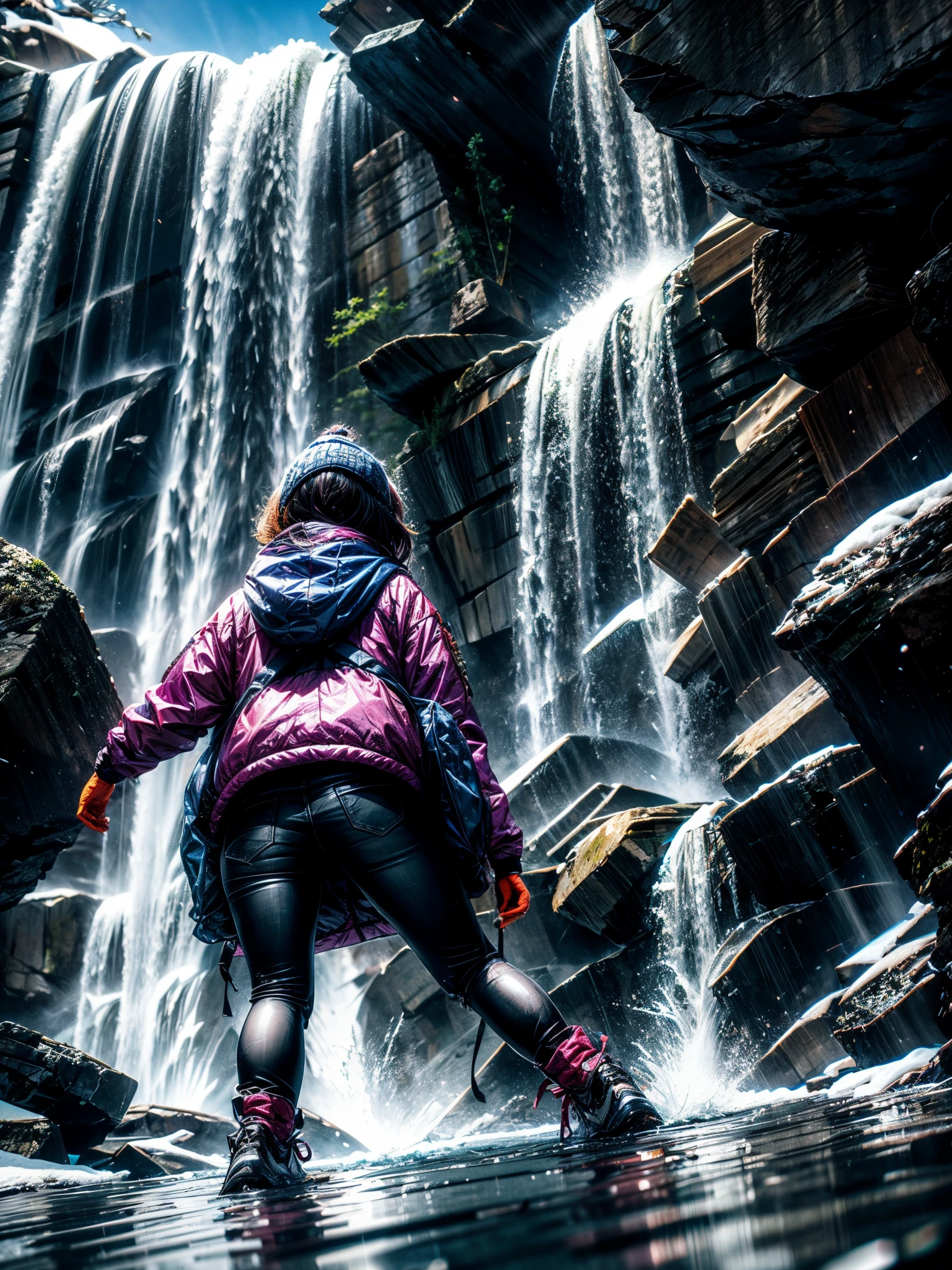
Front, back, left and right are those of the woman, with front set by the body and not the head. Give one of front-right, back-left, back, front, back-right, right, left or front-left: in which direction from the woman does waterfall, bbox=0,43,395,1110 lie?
front

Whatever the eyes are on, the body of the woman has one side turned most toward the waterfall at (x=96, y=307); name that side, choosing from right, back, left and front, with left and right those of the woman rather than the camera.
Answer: front

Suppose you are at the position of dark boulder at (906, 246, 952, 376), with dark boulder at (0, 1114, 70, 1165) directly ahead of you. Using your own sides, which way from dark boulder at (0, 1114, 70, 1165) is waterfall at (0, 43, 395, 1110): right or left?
right

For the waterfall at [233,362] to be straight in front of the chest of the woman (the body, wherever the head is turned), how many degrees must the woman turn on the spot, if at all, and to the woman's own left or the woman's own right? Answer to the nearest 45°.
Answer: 0° — they already face it

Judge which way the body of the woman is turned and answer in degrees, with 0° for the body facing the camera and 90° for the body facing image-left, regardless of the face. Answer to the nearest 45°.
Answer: approximately 180°

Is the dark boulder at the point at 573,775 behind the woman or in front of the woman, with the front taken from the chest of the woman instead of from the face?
in front

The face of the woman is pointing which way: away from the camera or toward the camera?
away from the camera

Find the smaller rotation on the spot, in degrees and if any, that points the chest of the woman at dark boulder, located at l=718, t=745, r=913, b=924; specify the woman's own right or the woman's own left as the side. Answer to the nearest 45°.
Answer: approximately 45° to the woman's own right

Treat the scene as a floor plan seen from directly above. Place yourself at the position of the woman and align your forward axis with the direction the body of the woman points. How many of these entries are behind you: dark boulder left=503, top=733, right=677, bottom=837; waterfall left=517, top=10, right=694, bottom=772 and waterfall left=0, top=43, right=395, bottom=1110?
0

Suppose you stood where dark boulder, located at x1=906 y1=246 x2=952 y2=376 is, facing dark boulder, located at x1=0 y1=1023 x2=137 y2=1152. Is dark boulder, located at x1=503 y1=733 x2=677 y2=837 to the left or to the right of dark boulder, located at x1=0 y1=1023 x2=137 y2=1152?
right
